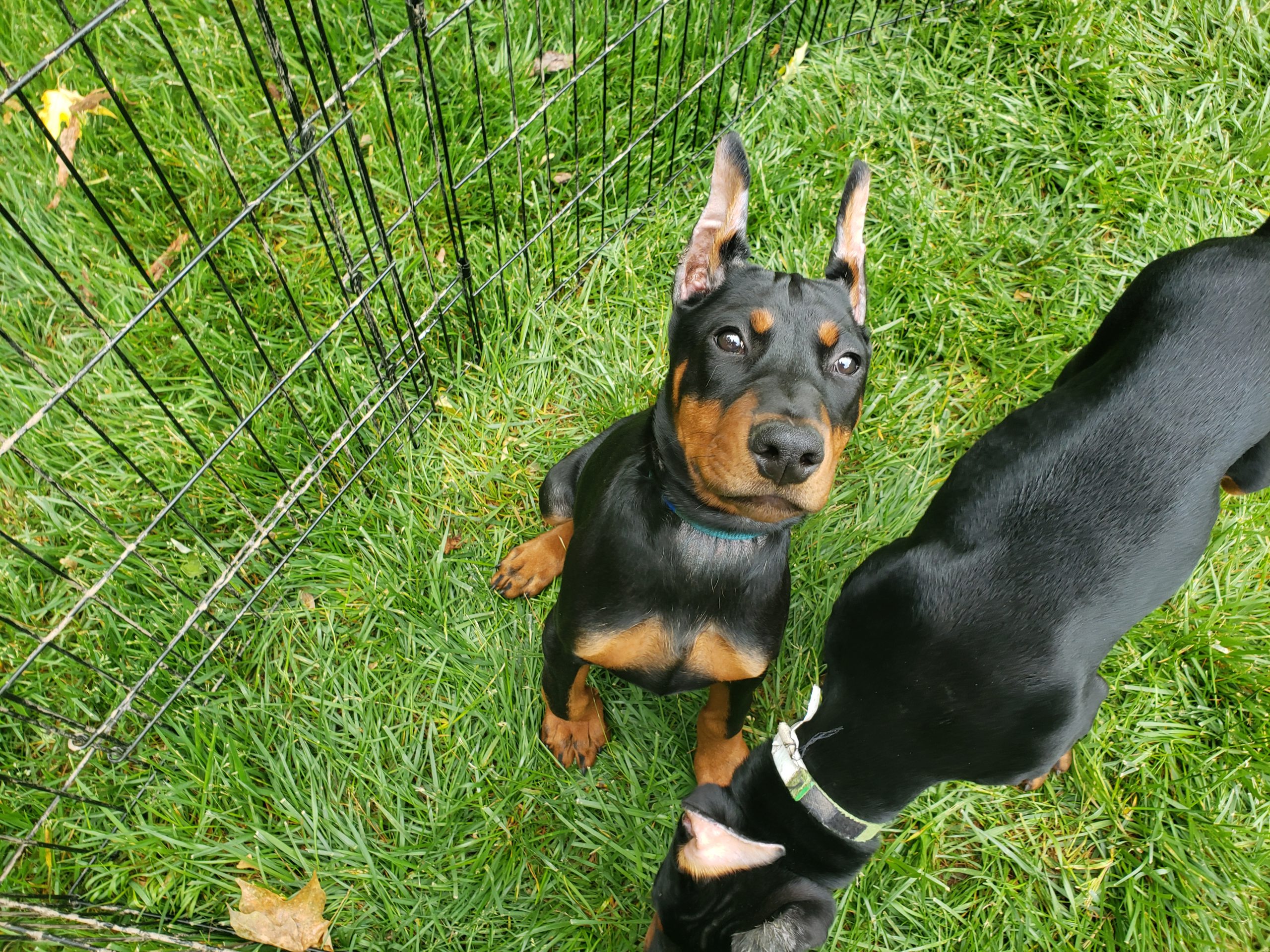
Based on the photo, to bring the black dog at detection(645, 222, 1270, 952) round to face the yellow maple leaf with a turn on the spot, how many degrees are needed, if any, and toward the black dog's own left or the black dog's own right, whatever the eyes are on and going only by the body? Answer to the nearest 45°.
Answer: approximately 90° to the black dog's own right

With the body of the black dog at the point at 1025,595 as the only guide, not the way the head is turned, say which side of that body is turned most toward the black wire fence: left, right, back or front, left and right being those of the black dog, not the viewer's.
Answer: right

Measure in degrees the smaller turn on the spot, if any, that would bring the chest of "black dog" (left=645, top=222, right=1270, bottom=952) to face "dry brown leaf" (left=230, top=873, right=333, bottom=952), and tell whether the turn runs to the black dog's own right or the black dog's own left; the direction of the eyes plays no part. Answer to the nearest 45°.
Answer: approximately 45° to the black dog's own right

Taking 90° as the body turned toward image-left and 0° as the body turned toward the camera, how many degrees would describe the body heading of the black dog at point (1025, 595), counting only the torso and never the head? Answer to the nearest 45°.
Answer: approximately 45°

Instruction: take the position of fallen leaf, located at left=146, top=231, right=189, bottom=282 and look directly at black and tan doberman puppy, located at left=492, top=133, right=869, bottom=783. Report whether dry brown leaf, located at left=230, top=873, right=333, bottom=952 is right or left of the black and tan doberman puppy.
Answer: right

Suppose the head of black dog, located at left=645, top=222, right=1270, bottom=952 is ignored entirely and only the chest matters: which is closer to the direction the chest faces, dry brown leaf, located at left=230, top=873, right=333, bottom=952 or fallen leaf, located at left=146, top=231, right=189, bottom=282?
the dry brown leaf

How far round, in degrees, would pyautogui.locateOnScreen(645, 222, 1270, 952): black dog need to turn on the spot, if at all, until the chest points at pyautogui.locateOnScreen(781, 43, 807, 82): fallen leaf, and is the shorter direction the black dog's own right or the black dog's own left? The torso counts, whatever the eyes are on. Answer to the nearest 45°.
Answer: approximately 135° to the black dog's own right

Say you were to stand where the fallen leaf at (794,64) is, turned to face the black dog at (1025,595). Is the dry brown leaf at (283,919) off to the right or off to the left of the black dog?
right
